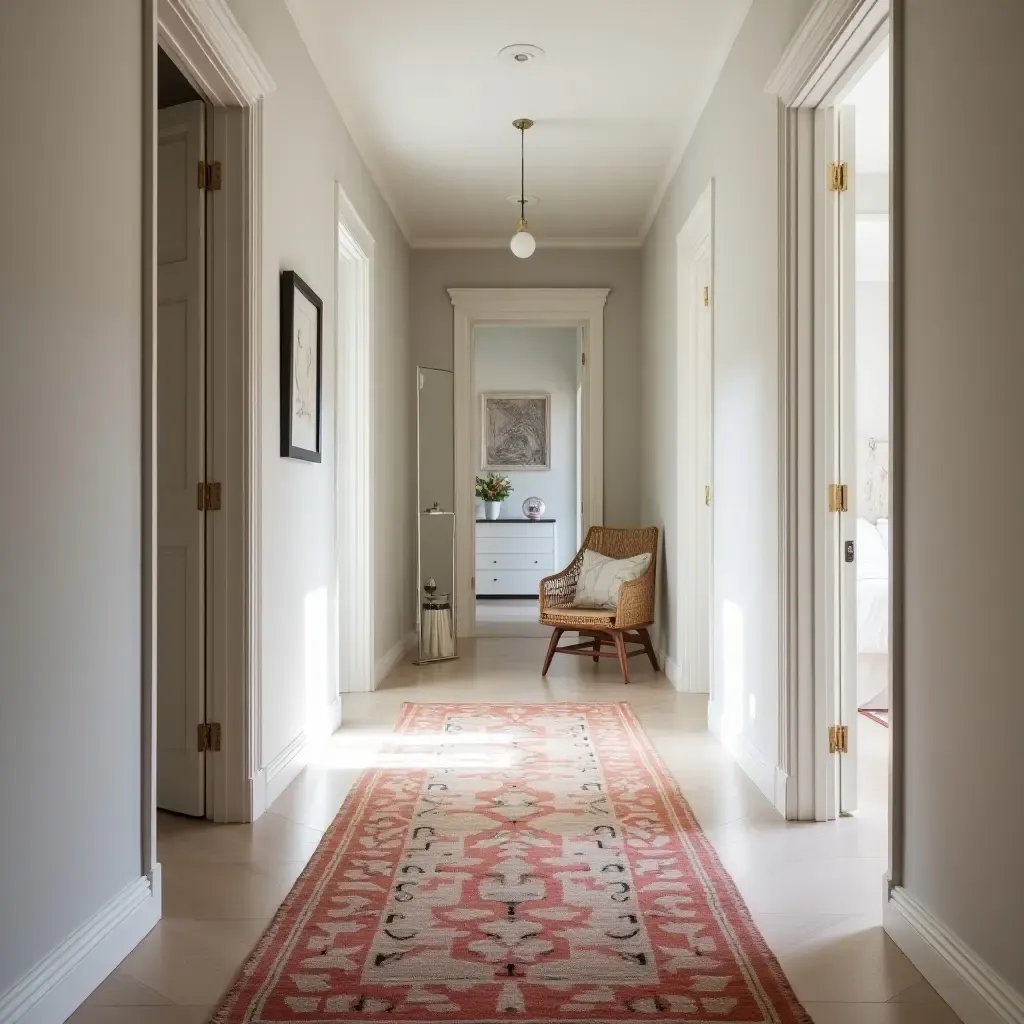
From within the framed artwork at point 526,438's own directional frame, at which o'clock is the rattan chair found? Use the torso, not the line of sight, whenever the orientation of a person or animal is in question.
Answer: The rattan chair is roughly at 12 o'clock from the framed artwork.

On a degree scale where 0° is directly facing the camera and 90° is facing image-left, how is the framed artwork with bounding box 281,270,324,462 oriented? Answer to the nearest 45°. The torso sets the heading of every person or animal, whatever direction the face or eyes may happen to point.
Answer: approximately 270°

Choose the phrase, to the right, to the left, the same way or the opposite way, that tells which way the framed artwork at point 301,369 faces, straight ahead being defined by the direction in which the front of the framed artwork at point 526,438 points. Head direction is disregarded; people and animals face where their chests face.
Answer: to the left

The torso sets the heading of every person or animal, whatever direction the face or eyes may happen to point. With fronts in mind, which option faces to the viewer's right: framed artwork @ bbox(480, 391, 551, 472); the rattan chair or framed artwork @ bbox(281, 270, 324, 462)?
framed artwork @ bbox(281, 270, 324, 462)

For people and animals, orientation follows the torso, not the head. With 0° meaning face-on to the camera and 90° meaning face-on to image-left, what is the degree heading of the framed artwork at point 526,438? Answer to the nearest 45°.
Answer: approximately 0°

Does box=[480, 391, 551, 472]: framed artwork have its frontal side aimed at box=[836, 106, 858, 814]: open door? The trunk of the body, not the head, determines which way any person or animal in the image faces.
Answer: yes

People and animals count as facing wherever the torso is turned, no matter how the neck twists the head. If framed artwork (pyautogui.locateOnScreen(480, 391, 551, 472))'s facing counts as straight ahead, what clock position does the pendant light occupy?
The pendant light is roughly at 12 o'clock from the framed artwork.

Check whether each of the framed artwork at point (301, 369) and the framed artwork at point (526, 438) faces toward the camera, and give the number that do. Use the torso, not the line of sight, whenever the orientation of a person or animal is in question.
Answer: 1

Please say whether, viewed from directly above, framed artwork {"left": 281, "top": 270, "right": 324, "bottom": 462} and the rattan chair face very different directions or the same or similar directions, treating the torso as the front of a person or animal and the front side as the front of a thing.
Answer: very different directions

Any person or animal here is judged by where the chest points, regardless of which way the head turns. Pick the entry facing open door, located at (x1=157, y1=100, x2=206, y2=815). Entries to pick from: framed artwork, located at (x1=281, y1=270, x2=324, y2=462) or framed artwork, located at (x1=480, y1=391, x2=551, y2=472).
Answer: framed artwork, located at (x1=480, y1=391, x2=551, y2=472)

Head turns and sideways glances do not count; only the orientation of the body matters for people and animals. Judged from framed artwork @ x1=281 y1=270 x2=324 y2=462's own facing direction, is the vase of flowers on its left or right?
on its left
